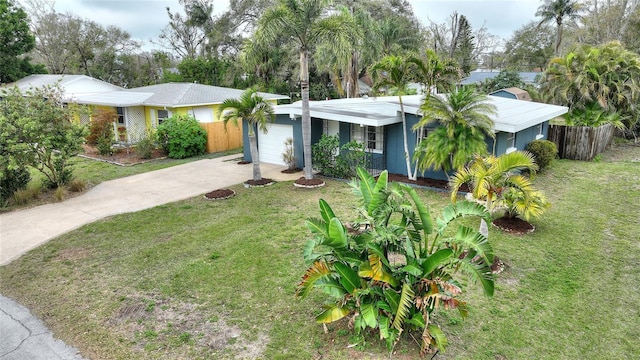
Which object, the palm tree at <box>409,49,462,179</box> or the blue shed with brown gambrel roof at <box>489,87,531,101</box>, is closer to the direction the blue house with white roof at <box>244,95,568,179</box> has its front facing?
the palm tree

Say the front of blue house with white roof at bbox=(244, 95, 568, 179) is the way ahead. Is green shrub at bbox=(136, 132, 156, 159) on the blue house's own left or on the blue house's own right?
on the blue house's own right

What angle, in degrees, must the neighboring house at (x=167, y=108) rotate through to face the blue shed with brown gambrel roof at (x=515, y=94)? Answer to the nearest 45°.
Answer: approximately 135° to its left

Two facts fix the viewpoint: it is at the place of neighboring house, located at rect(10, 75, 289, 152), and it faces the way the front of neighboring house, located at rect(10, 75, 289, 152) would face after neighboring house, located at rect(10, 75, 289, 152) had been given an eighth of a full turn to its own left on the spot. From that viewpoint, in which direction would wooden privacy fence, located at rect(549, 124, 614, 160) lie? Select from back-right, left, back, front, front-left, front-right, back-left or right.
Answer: front-left

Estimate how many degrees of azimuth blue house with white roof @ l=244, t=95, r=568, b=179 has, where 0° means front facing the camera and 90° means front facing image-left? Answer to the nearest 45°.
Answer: approximately 45°

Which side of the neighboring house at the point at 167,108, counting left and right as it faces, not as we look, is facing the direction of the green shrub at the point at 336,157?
left

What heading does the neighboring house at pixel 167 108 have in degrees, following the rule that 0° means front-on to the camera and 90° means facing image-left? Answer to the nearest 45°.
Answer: approximately 45°

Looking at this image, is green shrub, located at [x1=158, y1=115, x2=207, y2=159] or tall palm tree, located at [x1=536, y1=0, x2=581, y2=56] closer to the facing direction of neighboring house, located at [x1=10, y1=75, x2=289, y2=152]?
the green shrub

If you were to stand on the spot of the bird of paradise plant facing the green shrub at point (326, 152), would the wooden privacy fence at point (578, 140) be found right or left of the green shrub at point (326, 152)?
right
